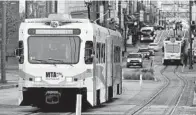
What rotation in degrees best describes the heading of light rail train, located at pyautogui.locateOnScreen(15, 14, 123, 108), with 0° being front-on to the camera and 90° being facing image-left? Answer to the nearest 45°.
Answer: approximately 0°
